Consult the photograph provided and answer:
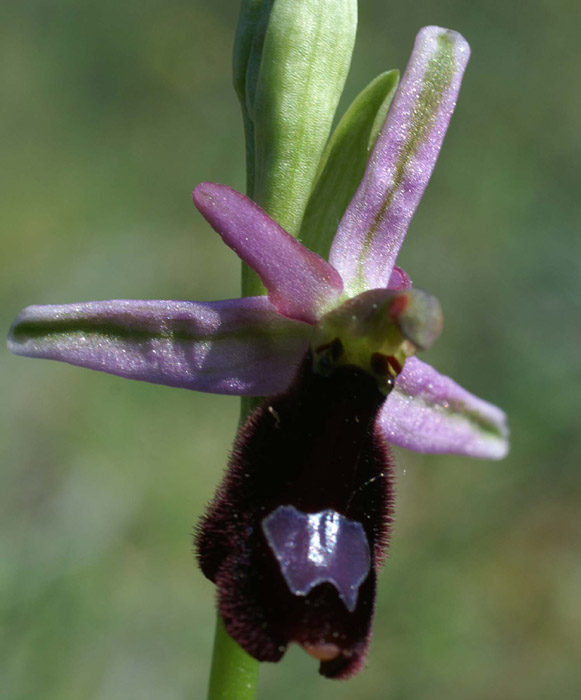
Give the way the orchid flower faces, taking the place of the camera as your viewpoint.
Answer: facing the viewer and to the right of the viewer
